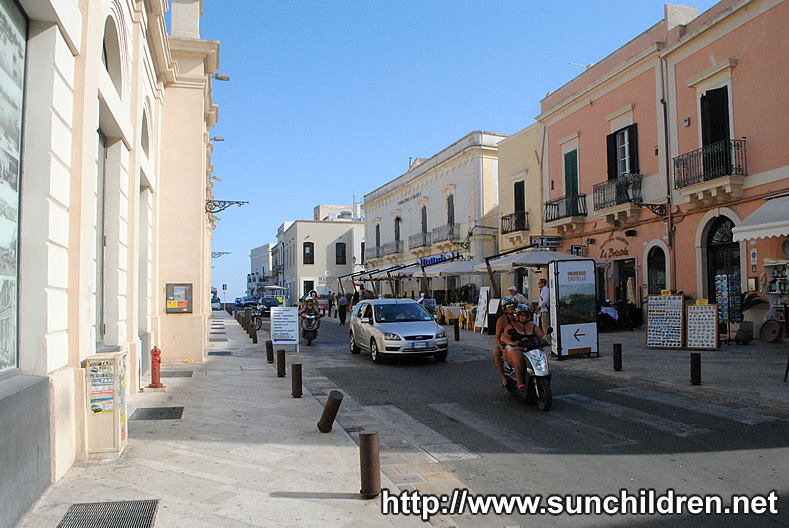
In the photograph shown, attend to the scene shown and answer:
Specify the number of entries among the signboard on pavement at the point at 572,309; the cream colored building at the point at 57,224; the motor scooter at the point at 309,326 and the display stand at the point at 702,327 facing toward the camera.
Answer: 3

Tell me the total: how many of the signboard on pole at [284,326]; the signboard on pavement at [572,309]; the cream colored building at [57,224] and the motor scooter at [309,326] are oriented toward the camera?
3

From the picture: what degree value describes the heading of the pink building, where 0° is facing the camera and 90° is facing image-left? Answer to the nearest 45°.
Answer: approximately 45°

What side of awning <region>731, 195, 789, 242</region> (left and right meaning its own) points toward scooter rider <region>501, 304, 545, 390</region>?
front

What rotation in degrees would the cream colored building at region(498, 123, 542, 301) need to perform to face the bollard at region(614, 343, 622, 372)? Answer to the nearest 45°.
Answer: approximately 45° to its left

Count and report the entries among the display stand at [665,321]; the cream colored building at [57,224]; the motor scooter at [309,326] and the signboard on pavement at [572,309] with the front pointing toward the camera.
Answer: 3

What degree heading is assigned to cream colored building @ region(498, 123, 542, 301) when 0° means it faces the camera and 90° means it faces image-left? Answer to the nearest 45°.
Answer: approximately 45°

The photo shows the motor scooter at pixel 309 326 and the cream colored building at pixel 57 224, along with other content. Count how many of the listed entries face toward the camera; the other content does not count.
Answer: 1

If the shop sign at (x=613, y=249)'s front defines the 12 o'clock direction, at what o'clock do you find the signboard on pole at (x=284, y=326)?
The signboard on pole is roughly at 12 o'clock from the shop sign.

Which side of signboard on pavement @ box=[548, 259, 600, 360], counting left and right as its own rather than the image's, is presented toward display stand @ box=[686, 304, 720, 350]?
left

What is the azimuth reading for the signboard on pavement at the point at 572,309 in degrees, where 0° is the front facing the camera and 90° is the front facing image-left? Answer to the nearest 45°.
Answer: approximately 0°

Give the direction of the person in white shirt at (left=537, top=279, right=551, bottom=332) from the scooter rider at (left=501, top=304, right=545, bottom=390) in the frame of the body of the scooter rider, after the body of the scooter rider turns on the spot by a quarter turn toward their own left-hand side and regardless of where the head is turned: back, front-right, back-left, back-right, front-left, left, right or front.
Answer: front-left

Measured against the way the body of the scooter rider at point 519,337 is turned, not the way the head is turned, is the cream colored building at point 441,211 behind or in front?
behind

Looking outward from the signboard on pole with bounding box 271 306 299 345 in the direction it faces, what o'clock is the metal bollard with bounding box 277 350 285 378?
The metal bollard is roughly at 12 o'clock from the signboard on pole.
